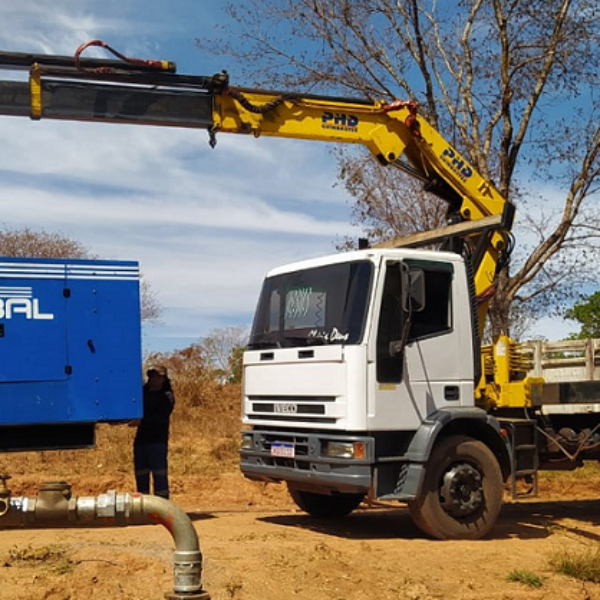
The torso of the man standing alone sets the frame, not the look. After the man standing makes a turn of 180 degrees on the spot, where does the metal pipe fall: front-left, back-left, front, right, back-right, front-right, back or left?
back-right

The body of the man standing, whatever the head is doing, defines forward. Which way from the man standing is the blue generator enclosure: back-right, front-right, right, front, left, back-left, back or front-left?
front

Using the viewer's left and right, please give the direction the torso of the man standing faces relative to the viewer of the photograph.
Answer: facing the viewer and to the left of the viewer
